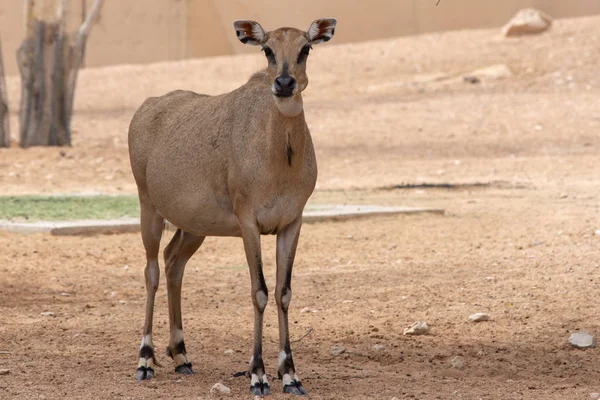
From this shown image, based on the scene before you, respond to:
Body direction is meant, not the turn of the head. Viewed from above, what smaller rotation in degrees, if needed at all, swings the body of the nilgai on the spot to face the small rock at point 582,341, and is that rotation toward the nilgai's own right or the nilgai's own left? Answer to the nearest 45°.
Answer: approximately 45° to the nilgai's own left

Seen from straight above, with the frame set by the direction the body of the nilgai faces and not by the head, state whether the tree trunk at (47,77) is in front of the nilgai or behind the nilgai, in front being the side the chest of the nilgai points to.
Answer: behind

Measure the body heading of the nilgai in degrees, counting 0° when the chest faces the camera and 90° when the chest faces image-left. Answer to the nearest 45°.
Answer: approximately 315°

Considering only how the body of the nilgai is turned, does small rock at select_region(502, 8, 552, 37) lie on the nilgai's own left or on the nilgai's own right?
on the nilgai's own left

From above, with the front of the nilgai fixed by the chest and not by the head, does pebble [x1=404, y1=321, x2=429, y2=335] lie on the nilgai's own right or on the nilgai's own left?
on the nilgai's own left
